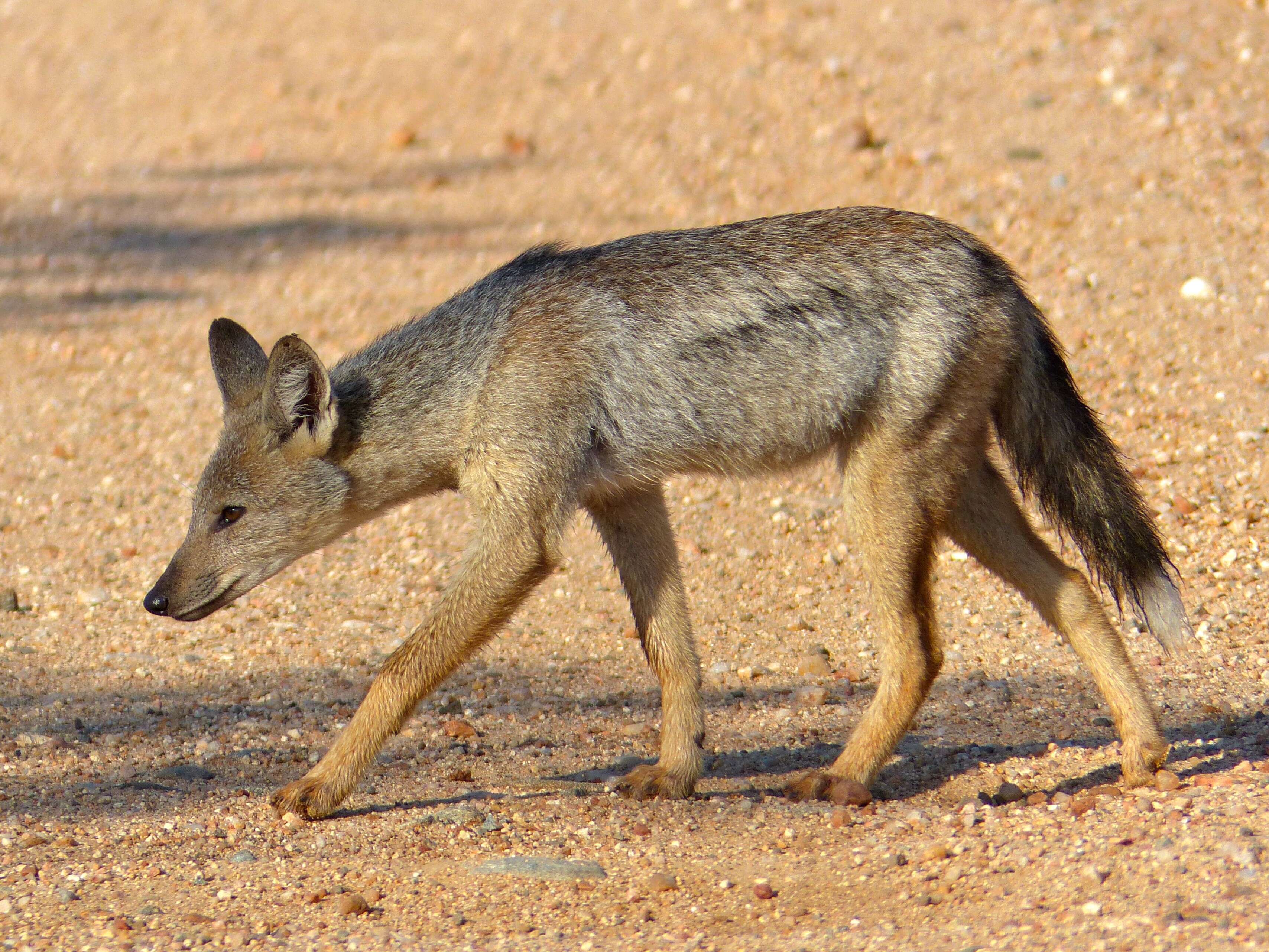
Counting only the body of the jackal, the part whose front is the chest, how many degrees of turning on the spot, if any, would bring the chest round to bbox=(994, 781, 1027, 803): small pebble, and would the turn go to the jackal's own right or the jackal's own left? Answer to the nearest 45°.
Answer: approximately 180°

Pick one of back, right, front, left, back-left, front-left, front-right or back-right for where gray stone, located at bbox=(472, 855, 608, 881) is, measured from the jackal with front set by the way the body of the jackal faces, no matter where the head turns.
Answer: left

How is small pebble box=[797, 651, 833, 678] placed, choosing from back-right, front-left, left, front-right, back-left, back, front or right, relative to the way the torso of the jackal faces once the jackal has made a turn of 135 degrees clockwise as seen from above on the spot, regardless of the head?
front

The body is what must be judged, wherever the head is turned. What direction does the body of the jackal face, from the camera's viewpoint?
to the viewer's left

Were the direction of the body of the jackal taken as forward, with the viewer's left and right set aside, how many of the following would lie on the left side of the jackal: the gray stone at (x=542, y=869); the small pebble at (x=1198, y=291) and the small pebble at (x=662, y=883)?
2

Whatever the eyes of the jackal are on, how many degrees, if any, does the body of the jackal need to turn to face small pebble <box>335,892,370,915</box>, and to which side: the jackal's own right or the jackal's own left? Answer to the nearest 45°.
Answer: approximately 90° to the jackal's own left

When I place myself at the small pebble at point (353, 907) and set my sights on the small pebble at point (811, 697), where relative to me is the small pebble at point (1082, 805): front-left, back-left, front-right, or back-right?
front-right
